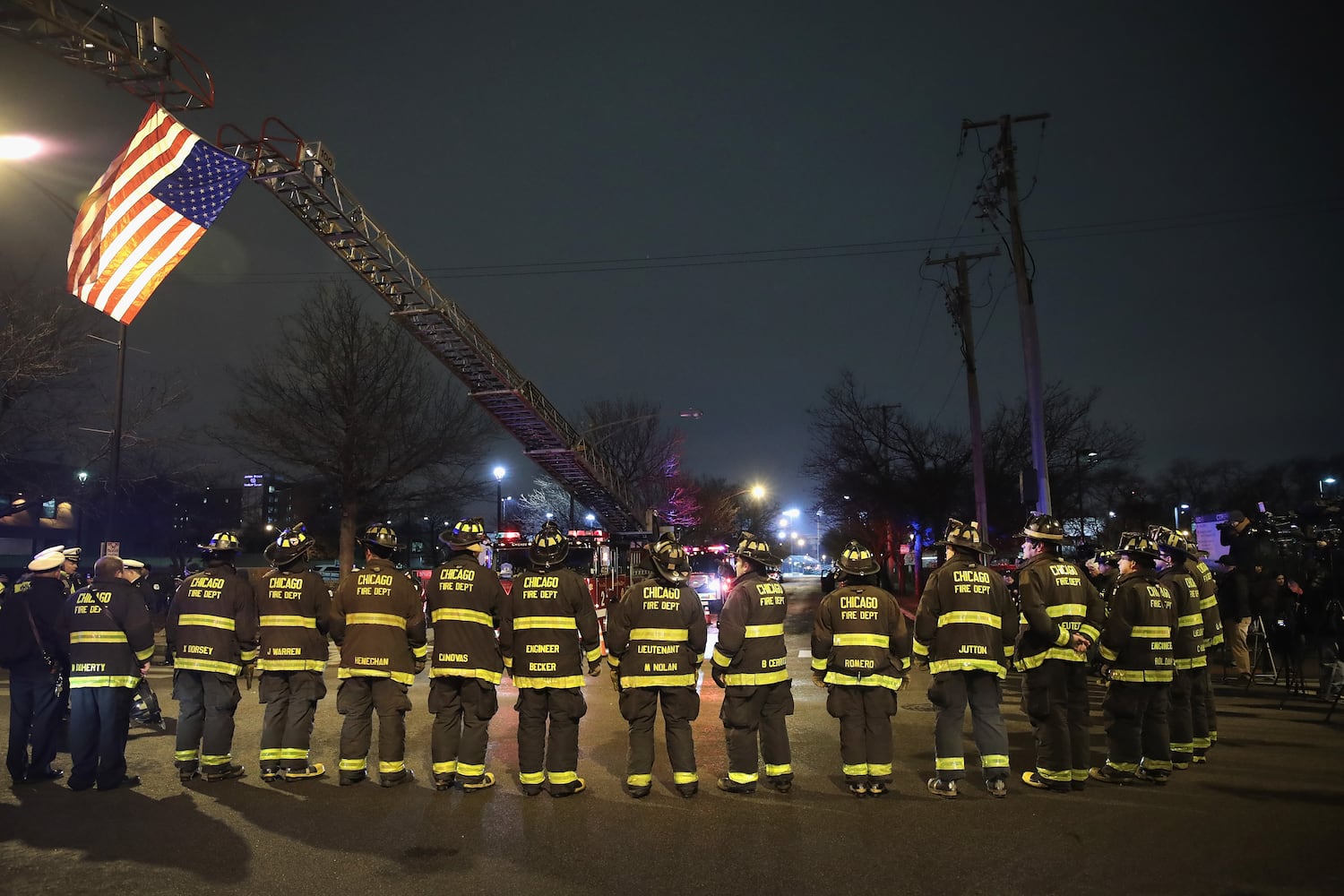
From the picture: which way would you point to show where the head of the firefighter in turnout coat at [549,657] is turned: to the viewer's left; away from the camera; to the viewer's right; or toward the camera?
away from the camera

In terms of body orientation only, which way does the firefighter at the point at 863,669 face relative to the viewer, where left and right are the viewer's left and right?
facing away from the viewer

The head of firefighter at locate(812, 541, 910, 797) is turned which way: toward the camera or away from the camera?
away from the camera

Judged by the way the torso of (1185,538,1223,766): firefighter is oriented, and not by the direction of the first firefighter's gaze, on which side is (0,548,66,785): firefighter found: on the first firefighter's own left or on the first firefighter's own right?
on the first firefighter's own left

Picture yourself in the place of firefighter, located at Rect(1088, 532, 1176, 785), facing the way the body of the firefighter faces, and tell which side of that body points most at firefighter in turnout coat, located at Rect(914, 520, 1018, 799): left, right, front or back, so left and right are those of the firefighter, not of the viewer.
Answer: left

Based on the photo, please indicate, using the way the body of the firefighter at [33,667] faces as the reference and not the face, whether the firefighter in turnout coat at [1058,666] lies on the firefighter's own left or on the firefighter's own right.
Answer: on the firefighter's own right

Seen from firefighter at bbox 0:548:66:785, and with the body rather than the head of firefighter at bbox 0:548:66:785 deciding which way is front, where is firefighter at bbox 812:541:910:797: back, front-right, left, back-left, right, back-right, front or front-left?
right

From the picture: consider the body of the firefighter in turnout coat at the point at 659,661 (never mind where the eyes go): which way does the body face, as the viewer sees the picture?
away from the camera

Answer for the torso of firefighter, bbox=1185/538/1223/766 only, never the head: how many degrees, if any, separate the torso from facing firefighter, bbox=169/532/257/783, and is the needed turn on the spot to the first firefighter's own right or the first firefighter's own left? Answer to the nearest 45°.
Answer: approximately 90° to the first firefighter's own left

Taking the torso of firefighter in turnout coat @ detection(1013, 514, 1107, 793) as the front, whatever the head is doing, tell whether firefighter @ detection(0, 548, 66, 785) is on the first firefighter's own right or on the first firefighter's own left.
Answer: on the first firefighter's own left

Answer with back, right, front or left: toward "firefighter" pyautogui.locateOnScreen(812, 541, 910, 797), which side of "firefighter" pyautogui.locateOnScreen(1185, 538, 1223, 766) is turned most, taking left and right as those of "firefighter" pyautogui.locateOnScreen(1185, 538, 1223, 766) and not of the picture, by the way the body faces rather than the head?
left

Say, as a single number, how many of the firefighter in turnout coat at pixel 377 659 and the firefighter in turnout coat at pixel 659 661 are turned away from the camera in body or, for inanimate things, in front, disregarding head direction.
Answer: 2

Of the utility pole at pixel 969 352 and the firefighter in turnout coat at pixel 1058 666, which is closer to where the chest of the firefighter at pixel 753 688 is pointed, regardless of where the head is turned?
the utility pole

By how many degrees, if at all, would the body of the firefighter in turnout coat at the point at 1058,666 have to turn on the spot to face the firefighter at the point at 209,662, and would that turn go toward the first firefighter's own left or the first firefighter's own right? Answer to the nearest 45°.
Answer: approximately 45° to the first firefighter's own left

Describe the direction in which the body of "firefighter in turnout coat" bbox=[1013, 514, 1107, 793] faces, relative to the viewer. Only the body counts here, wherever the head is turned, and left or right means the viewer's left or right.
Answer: facing away from the viewer and to the left of the viewer

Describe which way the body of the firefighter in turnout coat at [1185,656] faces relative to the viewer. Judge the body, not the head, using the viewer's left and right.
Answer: facing away from the viewer and to the left of the viewer
